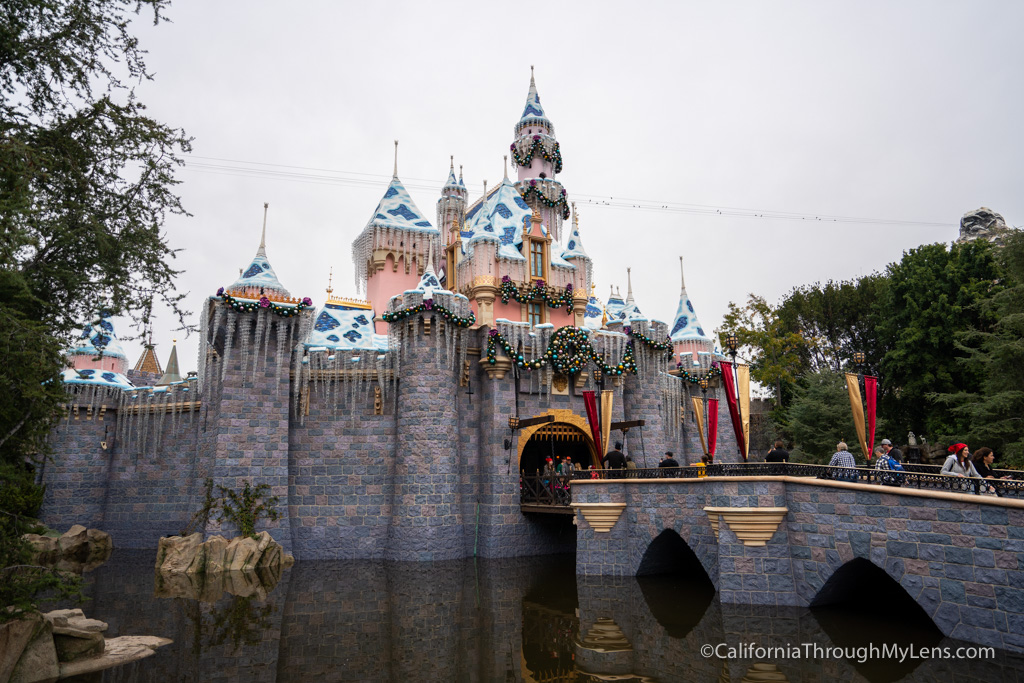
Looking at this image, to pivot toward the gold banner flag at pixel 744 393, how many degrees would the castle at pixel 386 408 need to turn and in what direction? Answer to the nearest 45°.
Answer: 0° — it already faces it

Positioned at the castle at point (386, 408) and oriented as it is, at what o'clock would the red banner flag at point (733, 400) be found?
The red banner flag is roughly at 12 o'clock from the castle.

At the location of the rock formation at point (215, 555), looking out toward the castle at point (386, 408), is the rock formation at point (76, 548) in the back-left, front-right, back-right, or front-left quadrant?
back-left

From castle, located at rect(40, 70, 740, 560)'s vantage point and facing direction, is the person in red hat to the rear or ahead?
ahead

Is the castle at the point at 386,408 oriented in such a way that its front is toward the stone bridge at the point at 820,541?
yes

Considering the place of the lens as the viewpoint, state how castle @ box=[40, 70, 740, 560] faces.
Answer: facing the viewer and to the right of the viewer

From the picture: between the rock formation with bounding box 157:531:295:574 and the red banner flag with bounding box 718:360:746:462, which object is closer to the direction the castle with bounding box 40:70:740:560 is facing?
the red banner flag

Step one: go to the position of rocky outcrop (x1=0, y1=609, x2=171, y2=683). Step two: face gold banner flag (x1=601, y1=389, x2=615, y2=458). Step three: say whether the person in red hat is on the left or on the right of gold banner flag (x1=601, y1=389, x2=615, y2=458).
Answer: right

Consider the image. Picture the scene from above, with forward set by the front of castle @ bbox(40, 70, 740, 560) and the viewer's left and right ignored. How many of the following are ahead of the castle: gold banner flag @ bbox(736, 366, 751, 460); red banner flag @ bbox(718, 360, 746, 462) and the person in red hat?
3

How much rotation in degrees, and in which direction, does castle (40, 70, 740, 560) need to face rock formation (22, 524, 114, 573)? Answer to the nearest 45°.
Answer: approximately 135° to its right

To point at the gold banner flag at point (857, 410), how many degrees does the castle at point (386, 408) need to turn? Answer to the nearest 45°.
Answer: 0° — it already faces it
